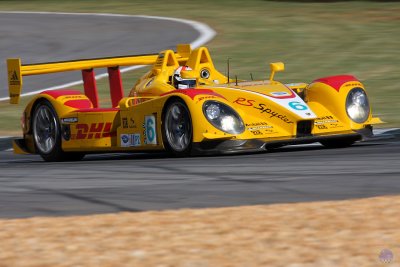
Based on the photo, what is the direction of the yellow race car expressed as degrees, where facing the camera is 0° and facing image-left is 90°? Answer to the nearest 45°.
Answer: approximately 315°
